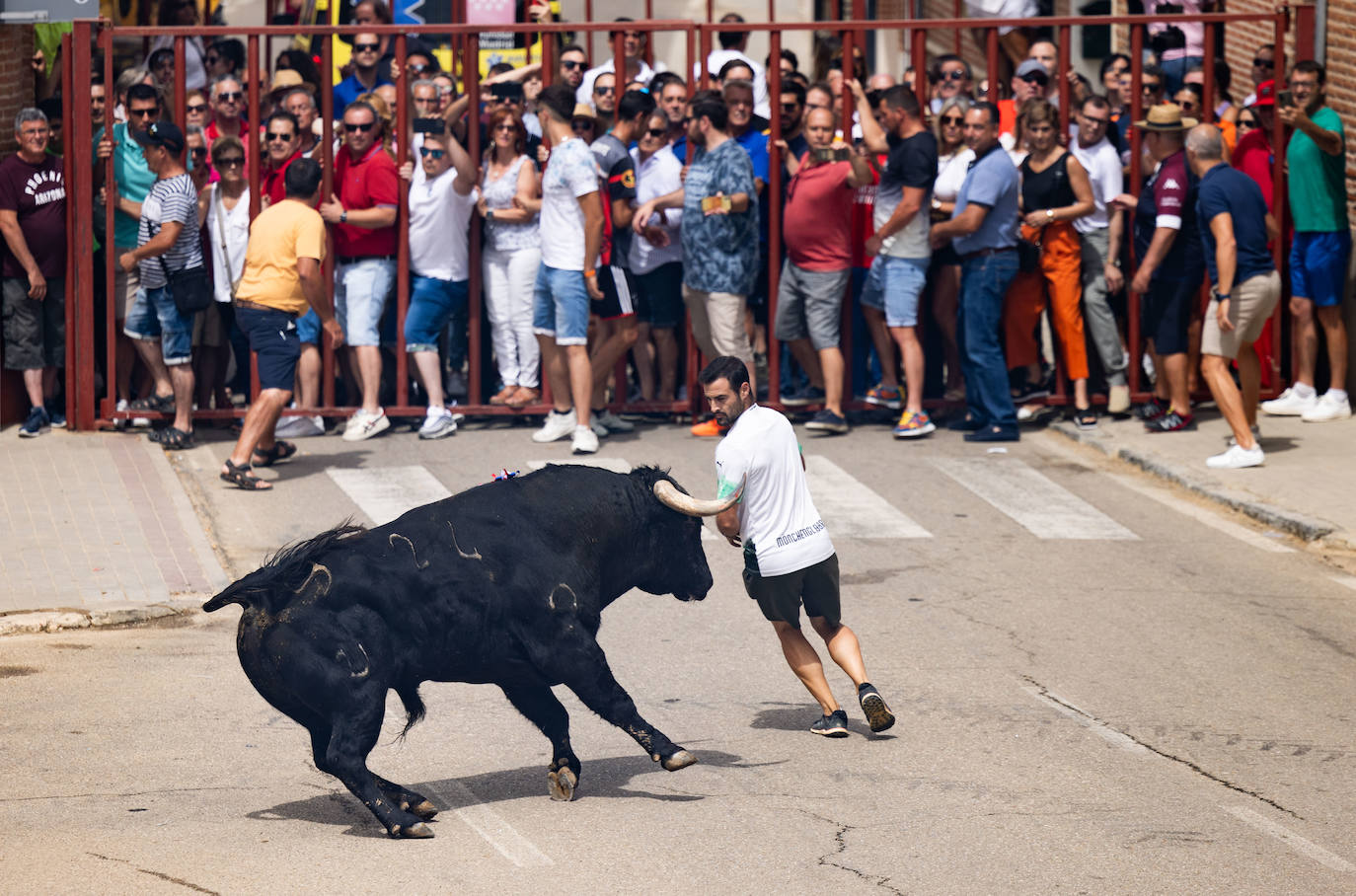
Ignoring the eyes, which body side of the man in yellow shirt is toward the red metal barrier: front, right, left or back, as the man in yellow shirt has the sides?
front

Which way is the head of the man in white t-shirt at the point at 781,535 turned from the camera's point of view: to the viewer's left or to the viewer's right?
to the viewer's left

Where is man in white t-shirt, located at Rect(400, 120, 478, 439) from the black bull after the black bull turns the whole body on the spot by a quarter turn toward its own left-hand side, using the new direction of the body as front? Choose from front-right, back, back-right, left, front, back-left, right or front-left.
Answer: front

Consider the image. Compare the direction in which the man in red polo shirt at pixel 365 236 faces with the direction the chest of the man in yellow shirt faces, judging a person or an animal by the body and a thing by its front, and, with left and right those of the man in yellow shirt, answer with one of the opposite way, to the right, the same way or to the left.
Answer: the opposite way

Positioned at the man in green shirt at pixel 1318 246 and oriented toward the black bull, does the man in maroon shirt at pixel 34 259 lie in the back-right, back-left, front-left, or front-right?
front-right

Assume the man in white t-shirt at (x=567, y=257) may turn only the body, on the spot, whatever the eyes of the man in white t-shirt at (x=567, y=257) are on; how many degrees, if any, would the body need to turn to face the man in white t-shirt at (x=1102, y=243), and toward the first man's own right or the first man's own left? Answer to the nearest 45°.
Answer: approximately 135° to the first man's own left

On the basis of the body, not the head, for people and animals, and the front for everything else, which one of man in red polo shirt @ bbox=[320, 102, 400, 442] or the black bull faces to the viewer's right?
the black bull

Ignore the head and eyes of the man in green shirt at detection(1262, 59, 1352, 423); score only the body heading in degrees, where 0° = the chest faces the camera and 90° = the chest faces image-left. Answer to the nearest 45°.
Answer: approximately 45°

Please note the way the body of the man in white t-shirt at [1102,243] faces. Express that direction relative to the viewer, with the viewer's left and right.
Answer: facing the viewer and to the left of the viewer

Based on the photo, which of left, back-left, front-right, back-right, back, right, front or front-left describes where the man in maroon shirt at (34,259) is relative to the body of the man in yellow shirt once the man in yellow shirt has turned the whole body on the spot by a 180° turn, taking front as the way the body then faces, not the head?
right

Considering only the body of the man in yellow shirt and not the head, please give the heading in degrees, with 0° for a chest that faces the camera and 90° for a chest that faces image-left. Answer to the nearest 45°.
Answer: approximately 225°

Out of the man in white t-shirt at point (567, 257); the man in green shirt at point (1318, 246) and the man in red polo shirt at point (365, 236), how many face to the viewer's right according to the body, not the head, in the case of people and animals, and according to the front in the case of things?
0

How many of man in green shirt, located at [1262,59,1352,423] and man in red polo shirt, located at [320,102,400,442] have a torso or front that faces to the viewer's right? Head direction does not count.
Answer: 0

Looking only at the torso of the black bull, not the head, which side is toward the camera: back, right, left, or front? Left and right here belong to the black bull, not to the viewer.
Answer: right

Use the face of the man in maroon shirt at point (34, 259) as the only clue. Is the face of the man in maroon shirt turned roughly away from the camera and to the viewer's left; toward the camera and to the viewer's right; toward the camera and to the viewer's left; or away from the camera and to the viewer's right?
toward the camera and to the viewer's right

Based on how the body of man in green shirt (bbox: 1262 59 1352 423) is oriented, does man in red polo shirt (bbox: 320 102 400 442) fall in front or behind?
in front

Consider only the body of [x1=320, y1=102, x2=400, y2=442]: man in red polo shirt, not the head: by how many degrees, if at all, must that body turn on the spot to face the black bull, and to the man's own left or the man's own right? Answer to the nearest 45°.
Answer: approximately 45° to the man's own left
